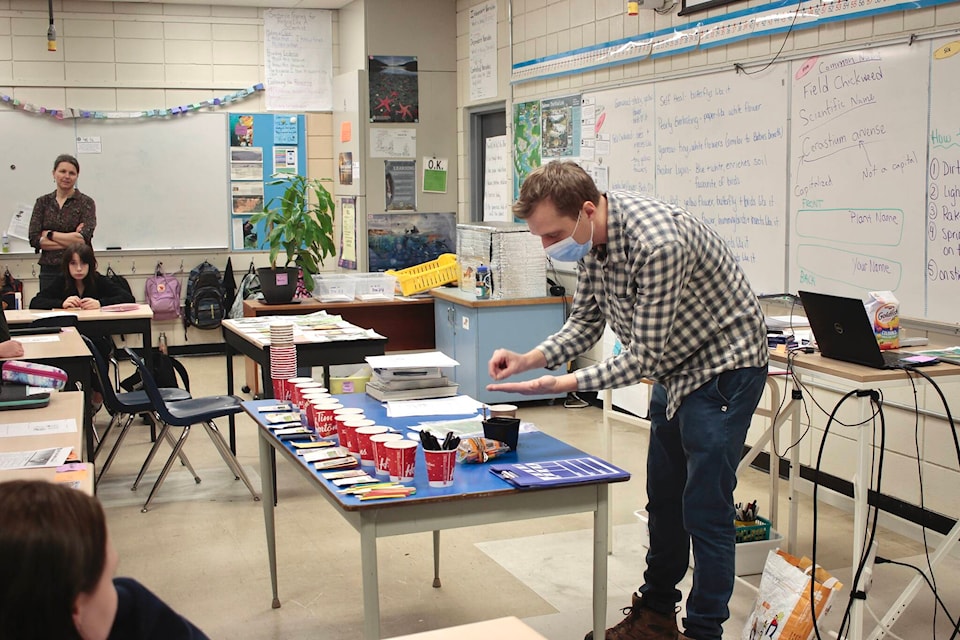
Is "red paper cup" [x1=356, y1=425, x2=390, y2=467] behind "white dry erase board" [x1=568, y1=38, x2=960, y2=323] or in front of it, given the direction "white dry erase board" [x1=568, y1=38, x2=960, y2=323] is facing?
in front

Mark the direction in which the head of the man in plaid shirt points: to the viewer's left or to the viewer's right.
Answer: to the viewer's left

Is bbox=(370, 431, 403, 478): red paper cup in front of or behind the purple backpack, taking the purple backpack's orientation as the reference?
in front

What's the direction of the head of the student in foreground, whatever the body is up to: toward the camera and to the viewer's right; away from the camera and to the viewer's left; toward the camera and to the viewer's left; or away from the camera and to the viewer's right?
away from the camera and to the viewer's right

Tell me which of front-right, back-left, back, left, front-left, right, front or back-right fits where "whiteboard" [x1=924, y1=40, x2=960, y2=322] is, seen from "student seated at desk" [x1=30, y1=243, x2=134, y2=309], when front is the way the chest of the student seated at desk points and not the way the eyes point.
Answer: front-left

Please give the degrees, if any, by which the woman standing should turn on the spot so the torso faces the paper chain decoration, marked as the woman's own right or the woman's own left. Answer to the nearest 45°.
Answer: approximately 180°

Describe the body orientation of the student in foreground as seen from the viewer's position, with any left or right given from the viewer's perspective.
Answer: facing away from the viewer and to the right of the viewer

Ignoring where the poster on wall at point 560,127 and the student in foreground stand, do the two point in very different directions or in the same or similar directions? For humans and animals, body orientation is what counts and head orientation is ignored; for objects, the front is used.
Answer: very different directions

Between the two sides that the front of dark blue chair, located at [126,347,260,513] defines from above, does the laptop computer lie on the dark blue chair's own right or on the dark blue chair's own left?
on the dark blue chair's own right

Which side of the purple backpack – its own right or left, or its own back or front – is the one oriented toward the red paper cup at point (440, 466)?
front

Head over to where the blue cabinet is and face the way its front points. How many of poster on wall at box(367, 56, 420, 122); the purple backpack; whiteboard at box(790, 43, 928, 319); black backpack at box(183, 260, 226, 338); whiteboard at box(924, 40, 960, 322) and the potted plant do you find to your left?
2

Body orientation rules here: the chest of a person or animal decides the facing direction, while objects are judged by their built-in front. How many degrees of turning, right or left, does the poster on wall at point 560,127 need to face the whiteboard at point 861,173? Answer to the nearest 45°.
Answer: approximately 90° to its left

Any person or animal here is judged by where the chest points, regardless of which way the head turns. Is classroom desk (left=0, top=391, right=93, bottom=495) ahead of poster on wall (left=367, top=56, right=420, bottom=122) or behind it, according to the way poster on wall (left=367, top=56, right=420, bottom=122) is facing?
ahead
